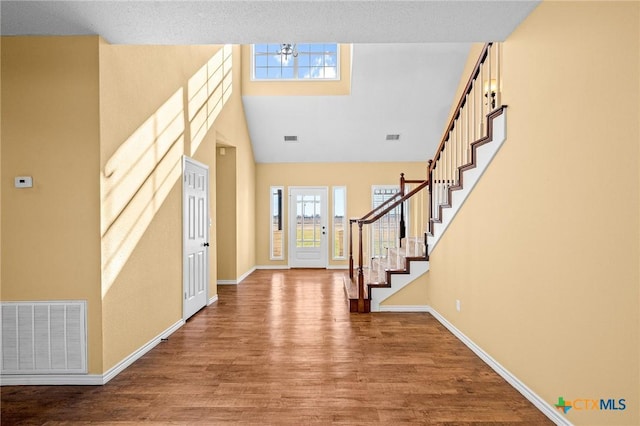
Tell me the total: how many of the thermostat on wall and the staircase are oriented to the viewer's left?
1

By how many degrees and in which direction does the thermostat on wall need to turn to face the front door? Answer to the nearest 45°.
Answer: approximately 135° to its left

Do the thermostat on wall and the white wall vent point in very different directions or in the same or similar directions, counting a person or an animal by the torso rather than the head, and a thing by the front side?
same or similar directions

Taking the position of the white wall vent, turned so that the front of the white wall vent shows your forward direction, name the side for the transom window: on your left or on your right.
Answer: on your left

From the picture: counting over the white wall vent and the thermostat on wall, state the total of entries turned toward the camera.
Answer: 2

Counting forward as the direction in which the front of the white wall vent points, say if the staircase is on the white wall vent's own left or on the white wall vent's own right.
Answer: on the white wall vent's own left

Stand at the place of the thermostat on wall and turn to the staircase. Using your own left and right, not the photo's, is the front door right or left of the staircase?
left

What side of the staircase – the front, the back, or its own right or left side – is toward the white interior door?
front

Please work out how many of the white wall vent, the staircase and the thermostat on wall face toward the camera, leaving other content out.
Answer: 2

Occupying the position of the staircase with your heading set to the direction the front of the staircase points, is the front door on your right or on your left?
on your right

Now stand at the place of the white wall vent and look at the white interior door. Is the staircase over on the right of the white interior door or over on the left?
right

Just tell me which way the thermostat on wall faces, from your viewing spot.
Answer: facing the viewer

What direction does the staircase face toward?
to the viewer's left

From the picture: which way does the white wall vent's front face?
toward the camera
